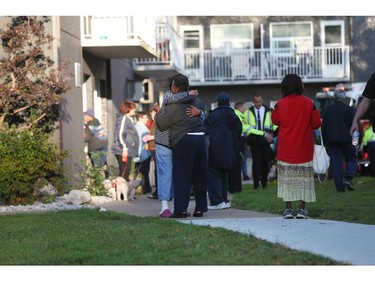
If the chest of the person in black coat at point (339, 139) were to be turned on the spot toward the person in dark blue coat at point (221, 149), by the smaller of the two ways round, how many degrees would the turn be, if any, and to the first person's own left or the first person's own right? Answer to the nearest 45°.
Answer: approximately 135° to the first person's own left

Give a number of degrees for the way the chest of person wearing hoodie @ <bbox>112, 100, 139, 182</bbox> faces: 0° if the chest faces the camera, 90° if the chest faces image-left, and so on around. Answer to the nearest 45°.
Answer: approximately 270°

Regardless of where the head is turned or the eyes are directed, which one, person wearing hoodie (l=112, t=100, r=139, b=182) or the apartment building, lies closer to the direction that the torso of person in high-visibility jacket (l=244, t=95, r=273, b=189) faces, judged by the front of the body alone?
the person wearing hoodie

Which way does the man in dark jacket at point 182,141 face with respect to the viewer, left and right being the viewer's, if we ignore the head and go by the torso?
facing away from the viewer and to the left of the viewer

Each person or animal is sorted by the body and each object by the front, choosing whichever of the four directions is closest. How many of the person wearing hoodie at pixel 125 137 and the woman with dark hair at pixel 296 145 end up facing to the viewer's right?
1

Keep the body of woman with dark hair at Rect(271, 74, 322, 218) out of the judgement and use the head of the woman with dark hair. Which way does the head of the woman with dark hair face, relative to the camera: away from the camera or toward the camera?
away from the camera

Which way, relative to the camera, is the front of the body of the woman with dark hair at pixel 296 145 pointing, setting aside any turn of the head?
away from the camera

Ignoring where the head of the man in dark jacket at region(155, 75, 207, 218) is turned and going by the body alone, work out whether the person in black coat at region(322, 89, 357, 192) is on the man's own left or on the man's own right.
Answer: on the man's own right

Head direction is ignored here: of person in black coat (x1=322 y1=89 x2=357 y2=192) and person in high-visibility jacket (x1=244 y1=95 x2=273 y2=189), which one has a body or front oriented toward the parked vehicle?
the person in black coat
